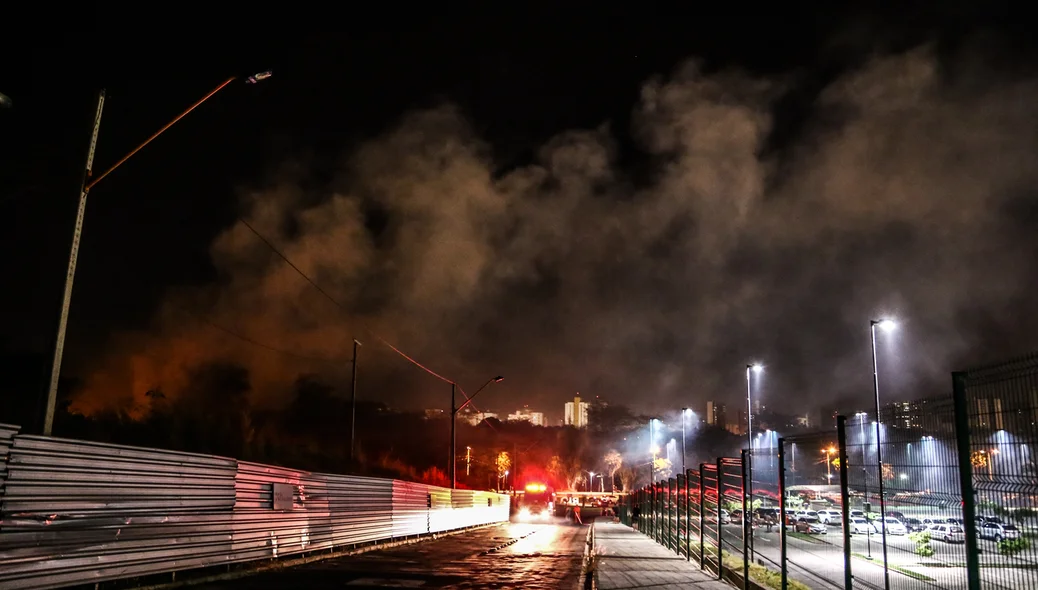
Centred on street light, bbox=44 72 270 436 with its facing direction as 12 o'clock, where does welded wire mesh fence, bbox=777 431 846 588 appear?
The welded wire mesh fence is roughly at 1 o'clock from the street light.

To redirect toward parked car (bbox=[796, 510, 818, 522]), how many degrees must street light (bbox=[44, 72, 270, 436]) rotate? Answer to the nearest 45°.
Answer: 0° — it already faces it

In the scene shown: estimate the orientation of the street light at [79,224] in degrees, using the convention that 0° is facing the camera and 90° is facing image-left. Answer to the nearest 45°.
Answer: approximately 270°

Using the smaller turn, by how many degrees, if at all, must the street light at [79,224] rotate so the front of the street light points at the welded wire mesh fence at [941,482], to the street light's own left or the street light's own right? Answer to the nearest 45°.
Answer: approximately 45° to the street light's own right
